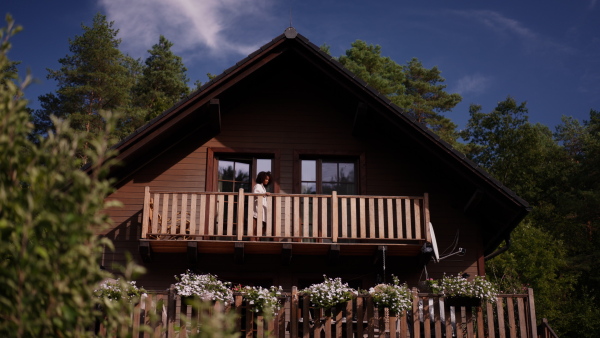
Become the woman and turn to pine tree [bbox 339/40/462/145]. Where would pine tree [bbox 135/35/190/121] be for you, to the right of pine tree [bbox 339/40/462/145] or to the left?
left

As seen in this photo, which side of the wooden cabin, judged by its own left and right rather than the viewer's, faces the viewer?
front

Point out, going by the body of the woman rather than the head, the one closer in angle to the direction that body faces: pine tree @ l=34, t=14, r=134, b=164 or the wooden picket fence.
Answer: the wooden picket fence

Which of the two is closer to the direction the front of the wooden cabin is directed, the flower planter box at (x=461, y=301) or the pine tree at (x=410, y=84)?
the flower planter box

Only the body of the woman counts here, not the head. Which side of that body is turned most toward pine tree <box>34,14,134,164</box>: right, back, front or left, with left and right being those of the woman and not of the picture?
back

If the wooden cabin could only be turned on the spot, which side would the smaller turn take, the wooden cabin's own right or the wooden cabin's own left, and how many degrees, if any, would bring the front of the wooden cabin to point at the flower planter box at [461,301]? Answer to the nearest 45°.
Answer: approximately 45° to the wooden cabin's own left

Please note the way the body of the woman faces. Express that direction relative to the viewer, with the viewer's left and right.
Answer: facing the viewer and to the right of the viewer

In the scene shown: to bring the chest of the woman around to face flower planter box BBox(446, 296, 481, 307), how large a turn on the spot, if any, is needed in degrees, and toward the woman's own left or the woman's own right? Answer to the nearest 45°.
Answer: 0° — they already face it

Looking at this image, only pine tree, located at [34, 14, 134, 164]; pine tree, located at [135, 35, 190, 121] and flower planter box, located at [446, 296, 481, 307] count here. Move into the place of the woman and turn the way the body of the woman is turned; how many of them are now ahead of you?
1

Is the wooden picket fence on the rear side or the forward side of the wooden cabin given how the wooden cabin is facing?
on the forward side
